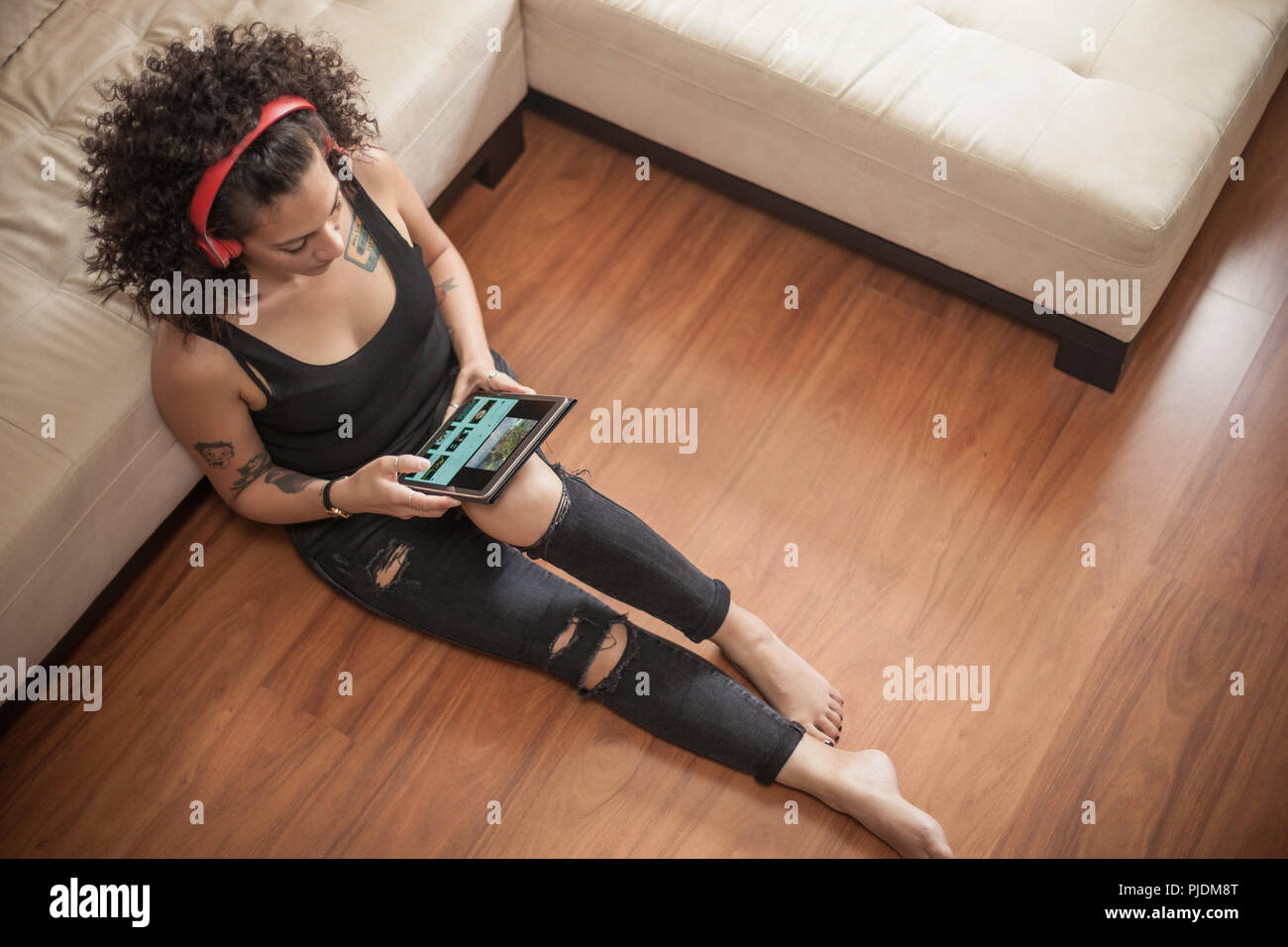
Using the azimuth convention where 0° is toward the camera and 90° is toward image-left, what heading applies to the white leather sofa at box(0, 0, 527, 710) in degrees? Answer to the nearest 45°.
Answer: approximately 315°
